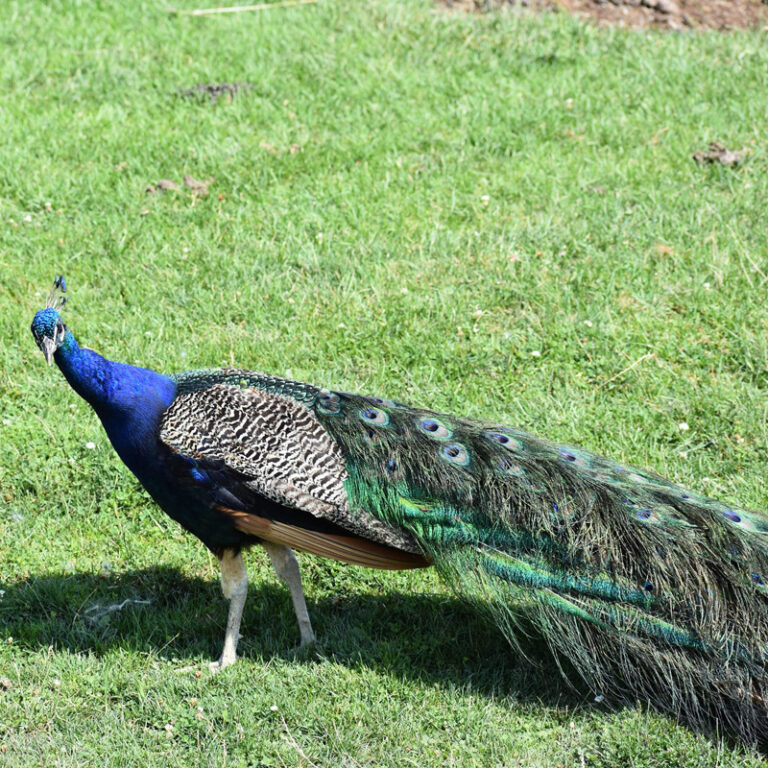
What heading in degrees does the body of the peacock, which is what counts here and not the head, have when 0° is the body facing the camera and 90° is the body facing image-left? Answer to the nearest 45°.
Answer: approximately 90°
